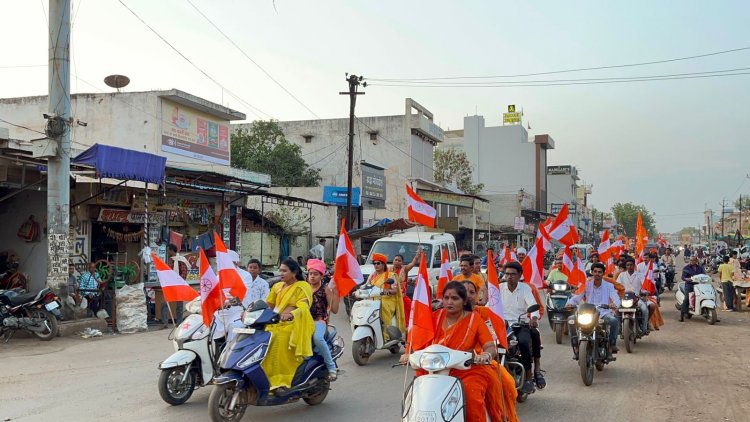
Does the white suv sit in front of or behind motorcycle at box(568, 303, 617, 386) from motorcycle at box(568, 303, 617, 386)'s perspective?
behind

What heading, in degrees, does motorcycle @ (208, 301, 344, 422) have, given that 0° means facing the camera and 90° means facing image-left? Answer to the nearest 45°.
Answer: approximately 45°

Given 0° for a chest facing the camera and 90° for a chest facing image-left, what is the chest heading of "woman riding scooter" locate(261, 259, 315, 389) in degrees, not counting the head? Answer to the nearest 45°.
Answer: approximately 45°

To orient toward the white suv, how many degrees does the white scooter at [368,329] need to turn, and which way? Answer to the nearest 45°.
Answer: approximately 135° to its right

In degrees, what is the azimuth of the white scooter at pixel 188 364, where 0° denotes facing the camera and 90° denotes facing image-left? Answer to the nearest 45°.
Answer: approximately 45°

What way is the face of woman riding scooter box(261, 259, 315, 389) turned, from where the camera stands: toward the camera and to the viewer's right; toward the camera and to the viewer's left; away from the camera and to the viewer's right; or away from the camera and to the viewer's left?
toward the camera and to the viewer's left
